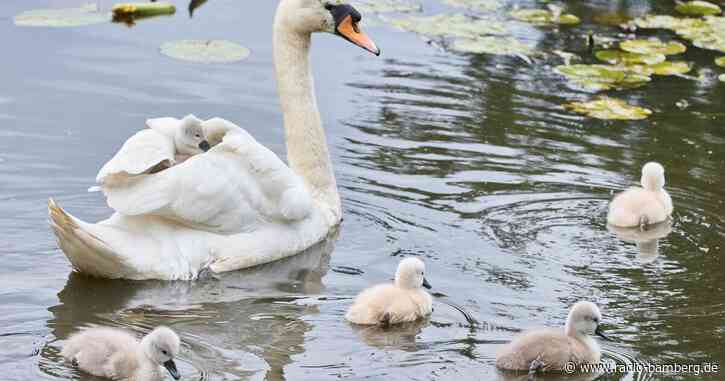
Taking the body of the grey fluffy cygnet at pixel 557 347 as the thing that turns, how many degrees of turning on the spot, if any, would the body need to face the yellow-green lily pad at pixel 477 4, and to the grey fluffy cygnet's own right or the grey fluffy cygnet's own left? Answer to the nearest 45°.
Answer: approximately 90° to the grey fluffy cygnet's own left

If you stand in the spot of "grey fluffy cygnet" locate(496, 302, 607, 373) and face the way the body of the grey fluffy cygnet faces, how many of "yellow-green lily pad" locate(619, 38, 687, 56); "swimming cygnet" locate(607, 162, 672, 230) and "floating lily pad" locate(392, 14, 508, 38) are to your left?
3

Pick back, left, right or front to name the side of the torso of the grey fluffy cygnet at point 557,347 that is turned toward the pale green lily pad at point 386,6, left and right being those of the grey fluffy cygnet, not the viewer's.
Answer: left

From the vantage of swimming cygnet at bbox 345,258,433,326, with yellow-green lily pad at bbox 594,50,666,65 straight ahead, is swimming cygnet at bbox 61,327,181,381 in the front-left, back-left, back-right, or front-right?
back-left

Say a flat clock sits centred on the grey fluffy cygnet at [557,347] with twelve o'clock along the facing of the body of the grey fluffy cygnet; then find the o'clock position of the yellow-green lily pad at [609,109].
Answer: The yellow-green lily pad is roughly at 9 o'clock from the grey fluffy cygnet.

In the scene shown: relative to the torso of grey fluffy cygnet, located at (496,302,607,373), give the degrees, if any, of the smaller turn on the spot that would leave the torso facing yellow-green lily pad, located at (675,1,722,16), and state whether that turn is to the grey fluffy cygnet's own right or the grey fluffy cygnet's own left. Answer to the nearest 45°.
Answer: approximately 90° to the grey fluffy cygnet's own left

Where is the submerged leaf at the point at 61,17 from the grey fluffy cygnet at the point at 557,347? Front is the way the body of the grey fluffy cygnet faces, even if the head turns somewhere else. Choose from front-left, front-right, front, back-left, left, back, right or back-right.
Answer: back-left

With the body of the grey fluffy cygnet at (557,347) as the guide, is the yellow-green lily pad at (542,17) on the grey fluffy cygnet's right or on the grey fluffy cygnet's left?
on the grey fluffy cygnet's left

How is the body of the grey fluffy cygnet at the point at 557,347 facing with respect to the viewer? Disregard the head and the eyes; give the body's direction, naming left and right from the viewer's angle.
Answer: facing to the right of the viewer

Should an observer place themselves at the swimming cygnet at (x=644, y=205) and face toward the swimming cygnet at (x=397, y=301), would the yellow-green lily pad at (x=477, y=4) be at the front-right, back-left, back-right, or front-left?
back-right

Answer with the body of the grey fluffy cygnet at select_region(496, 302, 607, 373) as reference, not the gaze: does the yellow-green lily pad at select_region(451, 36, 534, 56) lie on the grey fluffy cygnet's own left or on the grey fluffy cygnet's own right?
on the grey fluffy cygnet's own left

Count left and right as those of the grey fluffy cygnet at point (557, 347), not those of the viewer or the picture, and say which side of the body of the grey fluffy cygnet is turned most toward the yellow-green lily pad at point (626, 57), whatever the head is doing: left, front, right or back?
left
